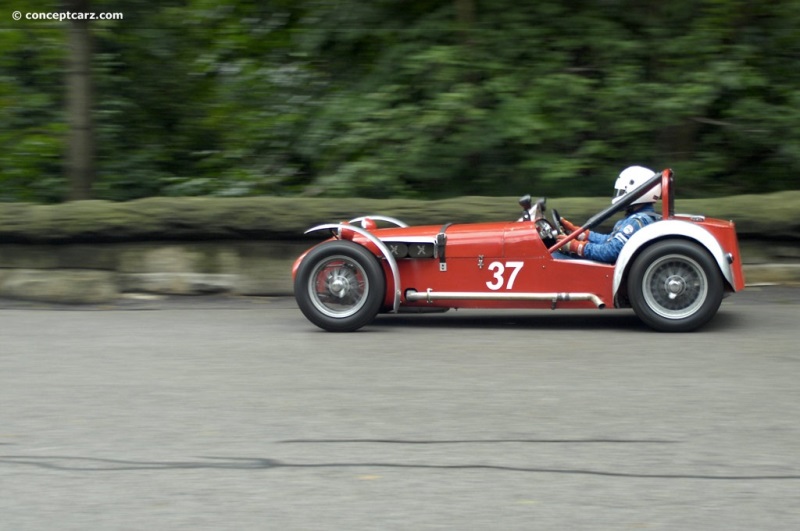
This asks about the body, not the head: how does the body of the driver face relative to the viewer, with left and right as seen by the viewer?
facing to the left of the viewer

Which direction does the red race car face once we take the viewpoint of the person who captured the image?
facing to the left of the viewer

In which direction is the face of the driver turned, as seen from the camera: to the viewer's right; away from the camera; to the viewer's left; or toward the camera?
to the viewer's left

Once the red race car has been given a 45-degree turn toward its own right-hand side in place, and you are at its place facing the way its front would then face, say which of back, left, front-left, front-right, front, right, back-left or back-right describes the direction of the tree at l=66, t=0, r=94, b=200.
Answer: front
